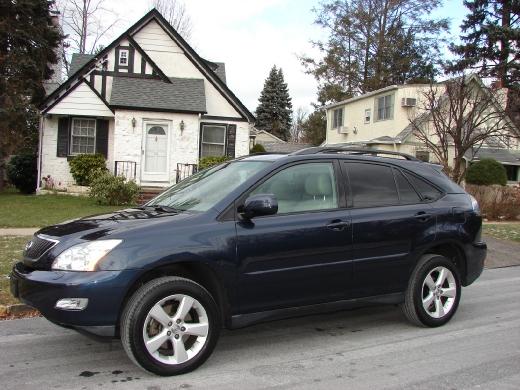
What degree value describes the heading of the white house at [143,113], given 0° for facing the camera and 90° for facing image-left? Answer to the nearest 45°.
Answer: approximately 0°

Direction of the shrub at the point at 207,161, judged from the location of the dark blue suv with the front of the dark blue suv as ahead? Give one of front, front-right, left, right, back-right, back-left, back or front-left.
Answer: back-right

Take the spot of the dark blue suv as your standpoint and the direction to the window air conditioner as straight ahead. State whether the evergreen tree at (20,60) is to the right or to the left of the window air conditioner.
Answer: left

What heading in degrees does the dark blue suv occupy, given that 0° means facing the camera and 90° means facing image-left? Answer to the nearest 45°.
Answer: approximately 45°

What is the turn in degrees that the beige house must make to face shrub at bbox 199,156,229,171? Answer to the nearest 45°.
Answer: approximately 90° to its right

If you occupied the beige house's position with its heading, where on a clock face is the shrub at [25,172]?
The shrub is roughly at 3 o'clock from the beige house.

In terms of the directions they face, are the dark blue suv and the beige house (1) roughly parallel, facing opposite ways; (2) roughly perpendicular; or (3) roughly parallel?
roughly perpendicular

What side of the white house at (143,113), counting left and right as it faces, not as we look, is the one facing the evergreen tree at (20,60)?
right

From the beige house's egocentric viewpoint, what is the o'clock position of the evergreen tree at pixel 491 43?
The evergreen tree is roughly at 9 o'clock from the beige house.
